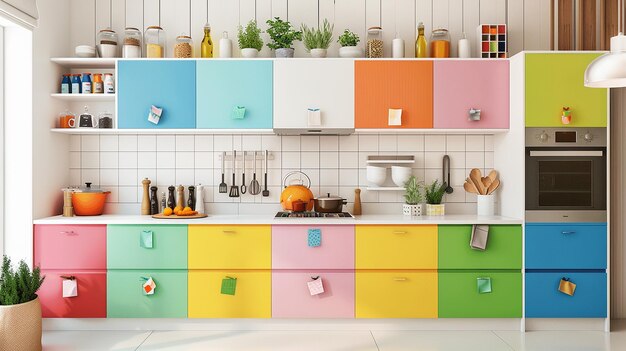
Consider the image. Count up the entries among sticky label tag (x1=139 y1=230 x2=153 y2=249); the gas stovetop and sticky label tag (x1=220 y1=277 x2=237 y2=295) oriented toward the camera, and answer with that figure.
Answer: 3

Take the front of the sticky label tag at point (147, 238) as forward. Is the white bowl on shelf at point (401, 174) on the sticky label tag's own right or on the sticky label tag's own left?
on the sticky label tag's own left

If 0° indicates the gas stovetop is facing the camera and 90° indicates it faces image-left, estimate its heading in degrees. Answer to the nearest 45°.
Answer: approximately 0°

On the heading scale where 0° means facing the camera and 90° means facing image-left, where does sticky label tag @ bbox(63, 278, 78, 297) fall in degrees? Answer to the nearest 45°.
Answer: approximately 0°

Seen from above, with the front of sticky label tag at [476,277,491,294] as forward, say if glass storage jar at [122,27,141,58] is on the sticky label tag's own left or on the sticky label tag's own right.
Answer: on the sticky label tag's own right
